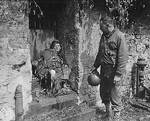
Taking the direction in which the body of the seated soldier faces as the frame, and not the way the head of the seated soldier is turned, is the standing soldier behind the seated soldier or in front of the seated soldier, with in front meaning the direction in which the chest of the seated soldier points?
in front

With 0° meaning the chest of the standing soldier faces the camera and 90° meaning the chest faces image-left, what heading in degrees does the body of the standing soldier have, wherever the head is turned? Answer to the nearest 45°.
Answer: approximately 45°

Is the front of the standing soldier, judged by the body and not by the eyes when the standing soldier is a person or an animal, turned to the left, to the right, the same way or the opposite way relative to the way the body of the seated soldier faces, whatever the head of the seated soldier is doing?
to the right

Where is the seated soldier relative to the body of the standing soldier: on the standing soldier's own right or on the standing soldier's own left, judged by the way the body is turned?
on the standing soldier's own right

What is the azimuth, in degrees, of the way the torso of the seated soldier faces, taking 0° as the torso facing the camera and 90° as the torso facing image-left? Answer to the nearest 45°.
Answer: approximately 315°
